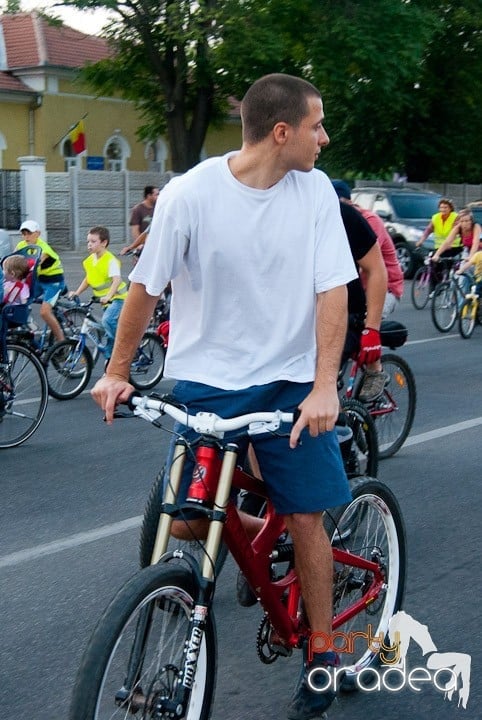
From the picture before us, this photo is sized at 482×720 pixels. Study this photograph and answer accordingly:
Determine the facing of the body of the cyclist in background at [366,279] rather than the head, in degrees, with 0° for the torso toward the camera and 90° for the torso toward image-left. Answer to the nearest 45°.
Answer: approximately 45°

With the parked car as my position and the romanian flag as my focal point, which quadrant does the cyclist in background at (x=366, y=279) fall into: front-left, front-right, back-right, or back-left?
back-left

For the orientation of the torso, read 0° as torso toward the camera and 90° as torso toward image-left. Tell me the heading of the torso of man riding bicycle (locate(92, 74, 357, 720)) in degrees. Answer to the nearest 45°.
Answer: approximately 45°

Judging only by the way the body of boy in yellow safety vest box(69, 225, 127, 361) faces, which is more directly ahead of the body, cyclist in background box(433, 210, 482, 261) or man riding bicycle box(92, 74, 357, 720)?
the man riding bicycle

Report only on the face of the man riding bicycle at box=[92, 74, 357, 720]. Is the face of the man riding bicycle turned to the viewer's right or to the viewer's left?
to the viewer's right

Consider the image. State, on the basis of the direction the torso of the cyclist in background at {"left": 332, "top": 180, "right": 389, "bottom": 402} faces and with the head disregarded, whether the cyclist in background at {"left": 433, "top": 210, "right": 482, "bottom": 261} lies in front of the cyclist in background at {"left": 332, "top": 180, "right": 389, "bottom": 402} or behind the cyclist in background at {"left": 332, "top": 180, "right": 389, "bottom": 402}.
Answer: behind
